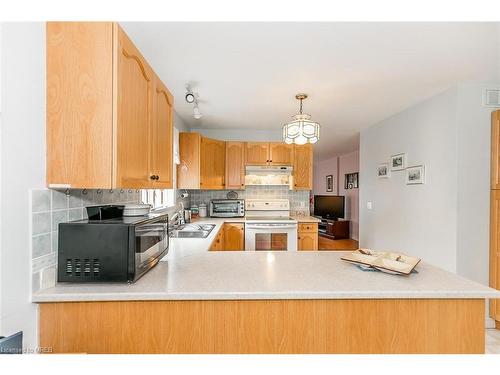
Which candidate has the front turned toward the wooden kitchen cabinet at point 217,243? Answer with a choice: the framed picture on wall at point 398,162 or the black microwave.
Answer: the framed picture on wall

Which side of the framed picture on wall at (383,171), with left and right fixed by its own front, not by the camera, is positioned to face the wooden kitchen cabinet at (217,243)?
front

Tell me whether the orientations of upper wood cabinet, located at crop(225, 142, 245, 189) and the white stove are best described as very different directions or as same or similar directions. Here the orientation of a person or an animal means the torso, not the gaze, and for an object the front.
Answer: same or similar directions

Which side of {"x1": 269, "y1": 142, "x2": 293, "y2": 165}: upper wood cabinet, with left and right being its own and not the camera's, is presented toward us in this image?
front

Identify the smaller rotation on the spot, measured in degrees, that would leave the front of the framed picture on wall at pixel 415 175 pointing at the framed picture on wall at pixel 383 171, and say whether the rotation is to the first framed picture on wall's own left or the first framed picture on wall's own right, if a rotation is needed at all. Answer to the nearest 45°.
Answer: approximately 90° to the first framed picture on wall's own right

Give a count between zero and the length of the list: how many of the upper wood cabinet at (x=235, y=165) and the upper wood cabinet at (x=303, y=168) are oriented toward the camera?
2

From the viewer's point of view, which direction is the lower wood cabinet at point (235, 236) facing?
toward the camera

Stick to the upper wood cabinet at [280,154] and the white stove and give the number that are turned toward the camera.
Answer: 2

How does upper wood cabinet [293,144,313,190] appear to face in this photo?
toward the camera

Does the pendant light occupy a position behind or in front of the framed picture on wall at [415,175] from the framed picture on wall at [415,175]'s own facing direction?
in front

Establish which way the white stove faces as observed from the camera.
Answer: facing the viewer

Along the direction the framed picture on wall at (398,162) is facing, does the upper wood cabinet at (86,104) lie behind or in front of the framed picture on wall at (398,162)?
in front

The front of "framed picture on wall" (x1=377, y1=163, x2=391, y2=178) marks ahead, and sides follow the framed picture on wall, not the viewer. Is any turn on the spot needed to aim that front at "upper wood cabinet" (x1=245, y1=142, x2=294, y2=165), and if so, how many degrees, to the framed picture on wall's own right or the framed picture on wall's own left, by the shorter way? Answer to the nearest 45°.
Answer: approximately 45° to the framed picture on wall's own right
